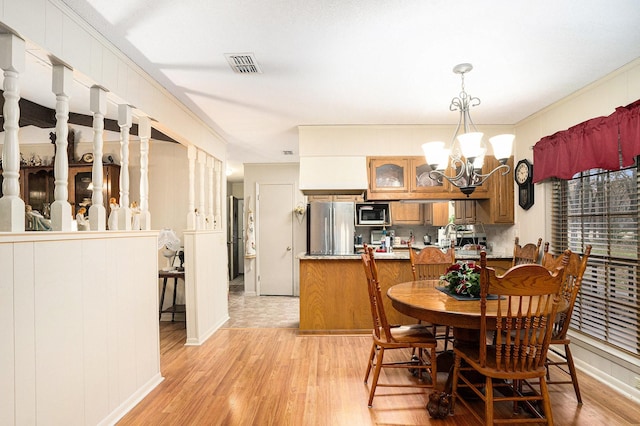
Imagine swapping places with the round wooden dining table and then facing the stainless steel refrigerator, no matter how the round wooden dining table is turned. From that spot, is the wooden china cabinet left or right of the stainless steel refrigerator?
left

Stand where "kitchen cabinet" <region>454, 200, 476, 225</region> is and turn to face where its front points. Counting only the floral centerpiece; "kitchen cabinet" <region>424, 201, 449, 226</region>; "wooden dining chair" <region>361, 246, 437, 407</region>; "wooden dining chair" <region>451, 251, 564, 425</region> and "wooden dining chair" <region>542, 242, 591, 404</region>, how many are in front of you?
4

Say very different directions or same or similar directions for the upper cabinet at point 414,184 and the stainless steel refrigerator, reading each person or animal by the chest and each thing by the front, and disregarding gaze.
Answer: same or similar directions

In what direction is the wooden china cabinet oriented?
toward the camera

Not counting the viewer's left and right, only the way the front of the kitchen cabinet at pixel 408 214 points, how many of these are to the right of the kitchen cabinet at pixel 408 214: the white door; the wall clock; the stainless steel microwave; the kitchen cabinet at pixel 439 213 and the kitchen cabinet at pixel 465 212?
2

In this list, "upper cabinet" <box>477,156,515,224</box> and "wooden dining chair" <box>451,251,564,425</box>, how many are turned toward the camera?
1

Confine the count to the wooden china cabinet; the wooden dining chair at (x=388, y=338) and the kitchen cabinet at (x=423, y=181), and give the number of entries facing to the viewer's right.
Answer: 1

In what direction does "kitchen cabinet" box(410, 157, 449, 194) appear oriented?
toward the camera

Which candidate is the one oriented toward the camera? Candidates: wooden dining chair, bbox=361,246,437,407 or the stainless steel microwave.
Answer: the stainless steel microwave

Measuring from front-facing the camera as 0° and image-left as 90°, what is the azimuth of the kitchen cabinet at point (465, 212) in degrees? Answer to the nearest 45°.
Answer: approximately 0°

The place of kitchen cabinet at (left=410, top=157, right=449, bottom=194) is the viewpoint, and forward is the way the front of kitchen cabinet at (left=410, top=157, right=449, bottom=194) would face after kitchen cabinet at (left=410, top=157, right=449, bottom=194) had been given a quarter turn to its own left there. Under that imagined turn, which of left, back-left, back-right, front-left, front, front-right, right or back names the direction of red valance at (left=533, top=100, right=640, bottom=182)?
front-right

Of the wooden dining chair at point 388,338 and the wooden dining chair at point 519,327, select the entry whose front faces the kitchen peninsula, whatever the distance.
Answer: the wooden dining chair at point 519,327

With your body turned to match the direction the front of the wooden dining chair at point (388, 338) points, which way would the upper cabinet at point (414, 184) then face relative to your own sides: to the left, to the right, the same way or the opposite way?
to the right

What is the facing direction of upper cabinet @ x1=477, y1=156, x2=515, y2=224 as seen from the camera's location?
facing the viewer

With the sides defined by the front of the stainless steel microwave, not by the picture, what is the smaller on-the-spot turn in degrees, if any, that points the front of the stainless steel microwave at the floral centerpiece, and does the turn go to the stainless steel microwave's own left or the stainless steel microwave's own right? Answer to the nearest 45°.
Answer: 0° — it already faces it

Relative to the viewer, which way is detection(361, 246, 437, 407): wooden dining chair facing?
to the viewer's right

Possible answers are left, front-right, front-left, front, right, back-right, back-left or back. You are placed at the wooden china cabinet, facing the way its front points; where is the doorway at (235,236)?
back-left

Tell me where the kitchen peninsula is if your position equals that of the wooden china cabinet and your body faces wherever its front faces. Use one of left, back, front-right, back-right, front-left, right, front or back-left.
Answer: front-left

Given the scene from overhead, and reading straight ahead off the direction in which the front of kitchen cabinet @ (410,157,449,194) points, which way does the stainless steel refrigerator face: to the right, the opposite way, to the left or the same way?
the same way

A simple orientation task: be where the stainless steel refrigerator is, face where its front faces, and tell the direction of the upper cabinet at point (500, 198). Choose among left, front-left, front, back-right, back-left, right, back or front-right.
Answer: front-left
